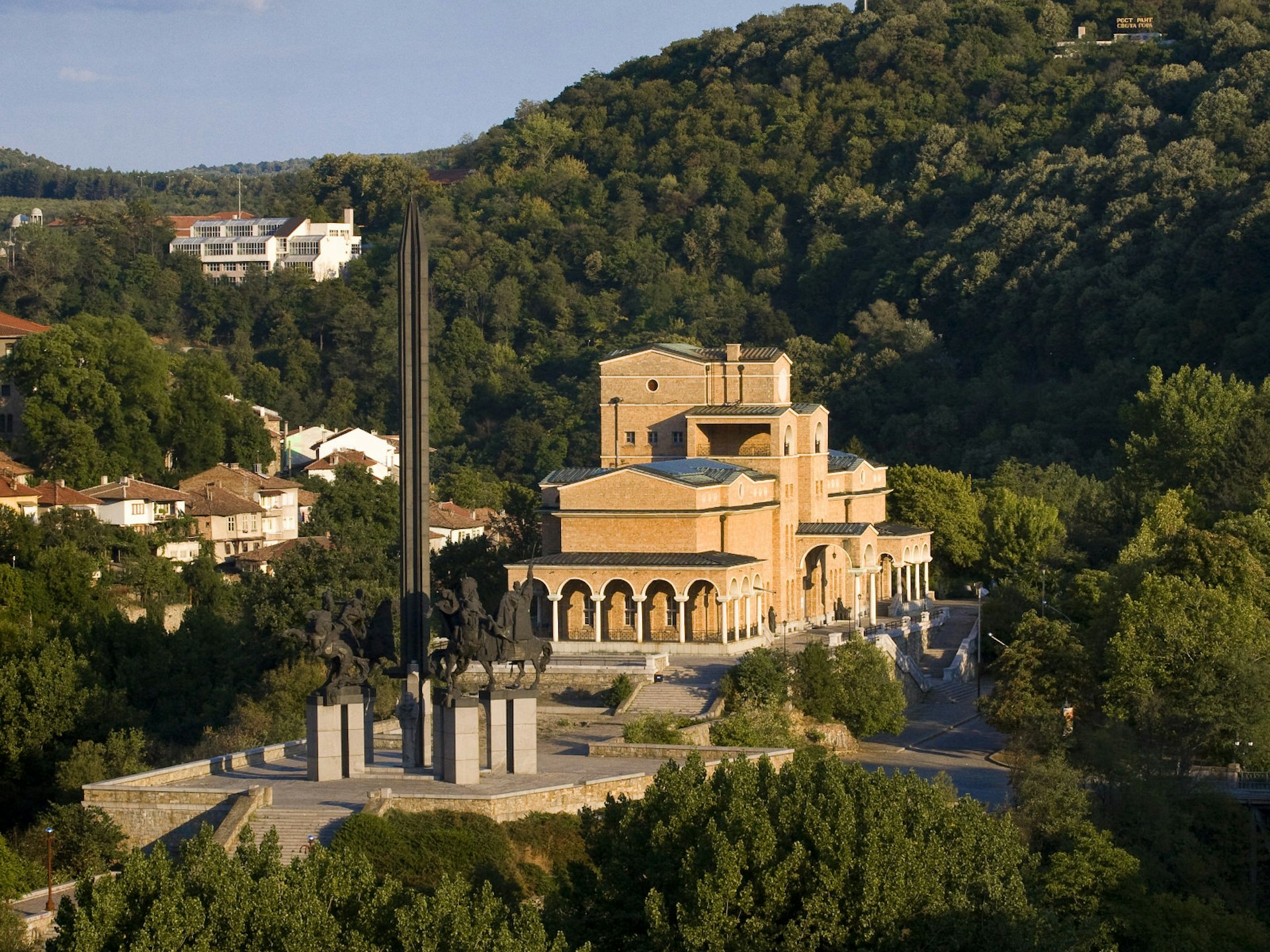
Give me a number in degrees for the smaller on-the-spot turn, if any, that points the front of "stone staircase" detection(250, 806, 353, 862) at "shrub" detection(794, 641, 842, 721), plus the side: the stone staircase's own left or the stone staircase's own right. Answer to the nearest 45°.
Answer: approximately 135° to the stone staircase's own left

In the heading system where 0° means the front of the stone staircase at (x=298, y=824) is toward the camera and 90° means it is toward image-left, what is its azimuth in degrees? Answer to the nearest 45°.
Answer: approximately 0°

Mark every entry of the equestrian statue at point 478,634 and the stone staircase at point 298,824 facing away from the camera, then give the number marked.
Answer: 0

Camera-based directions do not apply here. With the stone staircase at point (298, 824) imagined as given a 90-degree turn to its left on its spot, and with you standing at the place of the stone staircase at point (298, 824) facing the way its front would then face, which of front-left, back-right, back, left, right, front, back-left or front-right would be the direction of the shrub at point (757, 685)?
front-left

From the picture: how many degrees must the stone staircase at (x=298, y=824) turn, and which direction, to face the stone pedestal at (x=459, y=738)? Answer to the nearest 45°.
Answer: approximately 135° to its left

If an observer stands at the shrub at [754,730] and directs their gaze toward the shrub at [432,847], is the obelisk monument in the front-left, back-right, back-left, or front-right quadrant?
front-right

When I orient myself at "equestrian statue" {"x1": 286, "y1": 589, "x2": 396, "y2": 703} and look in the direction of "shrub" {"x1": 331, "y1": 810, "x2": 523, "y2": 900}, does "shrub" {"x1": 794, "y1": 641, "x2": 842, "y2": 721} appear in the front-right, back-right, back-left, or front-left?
back-left

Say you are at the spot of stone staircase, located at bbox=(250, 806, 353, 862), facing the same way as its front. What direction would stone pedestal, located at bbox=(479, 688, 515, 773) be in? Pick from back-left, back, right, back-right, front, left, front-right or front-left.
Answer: back-left

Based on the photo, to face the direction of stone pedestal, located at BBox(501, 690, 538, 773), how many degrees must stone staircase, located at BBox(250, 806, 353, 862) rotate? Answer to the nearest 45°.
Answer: approximately 135° to its left
